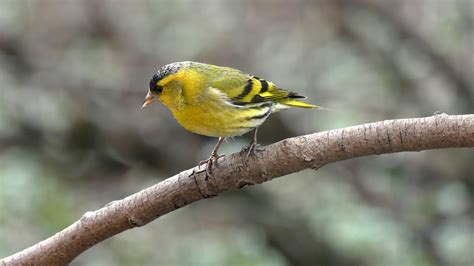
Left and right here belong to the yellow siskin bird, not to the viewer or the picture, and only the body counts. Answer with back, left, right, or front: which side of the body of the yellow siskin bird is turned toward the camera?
left
